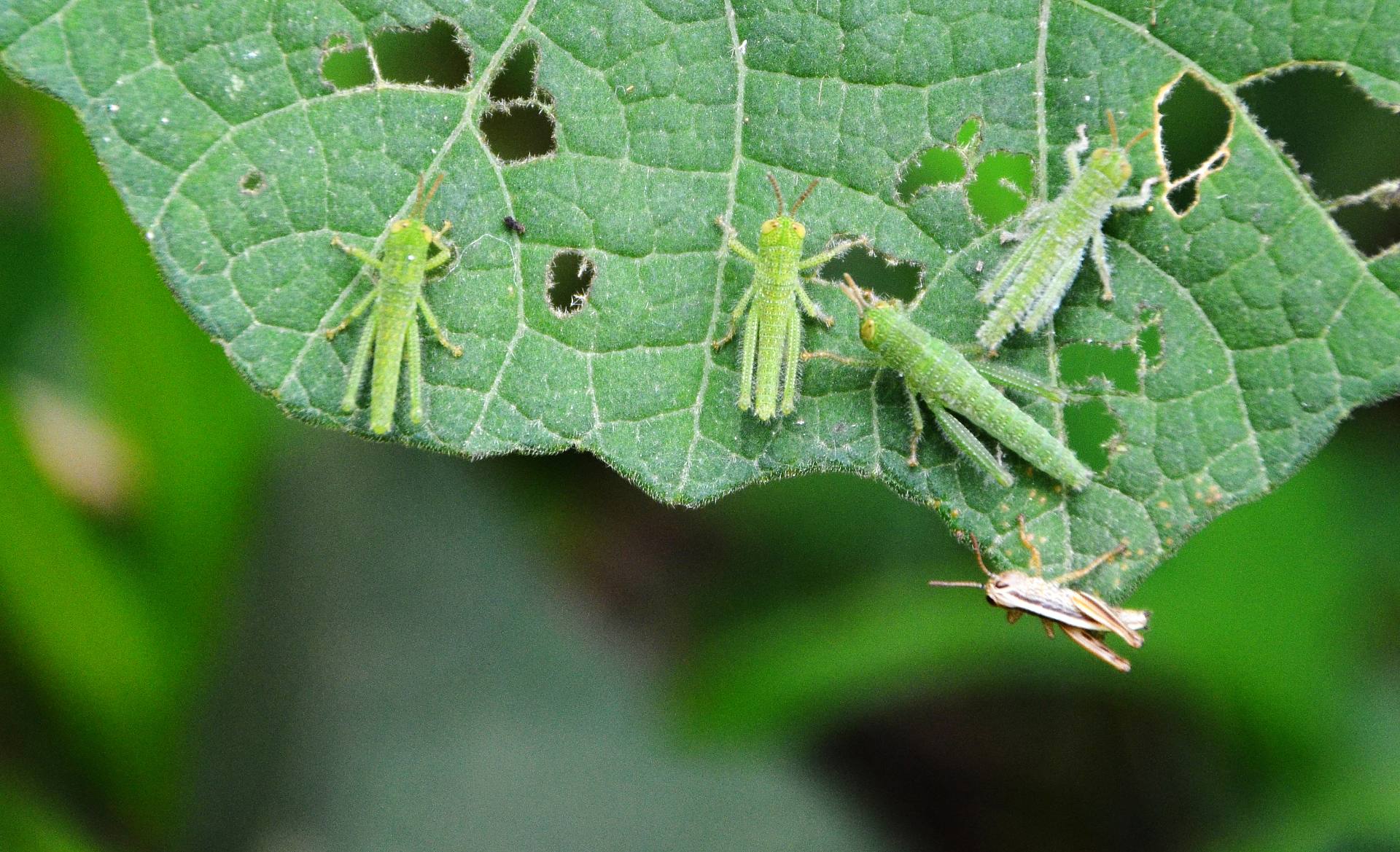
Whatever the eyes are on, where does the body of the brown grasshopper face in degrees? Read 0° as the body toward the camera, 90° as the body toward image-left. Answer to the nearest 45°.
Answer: approximately 90°

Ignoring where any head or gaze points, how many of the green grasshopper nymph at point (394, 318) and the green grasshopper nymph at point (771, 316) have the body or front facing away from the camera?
2

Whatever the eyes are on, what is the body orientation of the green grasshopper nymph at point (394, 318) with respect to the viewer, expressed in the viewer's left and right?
facing away from the viewer

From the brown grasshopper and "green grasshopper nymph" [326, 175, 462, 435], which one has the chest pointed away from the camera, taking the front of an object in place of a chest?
the green grasshopper nymph

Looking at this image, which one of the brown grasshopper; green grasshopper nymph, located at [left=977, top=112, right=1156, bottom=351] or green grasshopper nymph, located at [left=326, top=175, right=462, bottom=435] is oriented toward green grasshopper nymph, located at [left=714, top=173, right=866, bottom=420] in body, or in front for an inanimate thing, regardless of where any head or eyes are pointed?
the brown grasshopper

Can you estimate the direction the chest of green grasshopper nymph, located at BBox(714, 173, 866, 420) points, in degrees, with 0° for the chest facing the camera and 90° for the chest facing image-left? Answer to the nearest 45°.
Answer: approximately 180°

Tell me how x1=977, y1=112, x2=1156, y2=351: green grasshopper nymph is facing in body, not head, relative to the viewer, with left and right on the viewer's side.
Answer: facing away from the viewer and to the right of the viewer

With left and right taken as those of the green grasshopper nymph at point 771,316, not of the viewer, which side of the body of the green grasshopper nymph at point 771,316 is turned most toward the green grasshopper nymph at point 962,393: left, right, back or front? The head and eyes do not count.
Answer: right

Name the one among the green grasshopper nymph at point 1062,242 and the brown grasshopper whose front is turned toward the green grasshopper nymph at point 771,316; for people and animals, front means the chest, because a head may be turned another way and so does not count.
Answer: the brown grasshopper

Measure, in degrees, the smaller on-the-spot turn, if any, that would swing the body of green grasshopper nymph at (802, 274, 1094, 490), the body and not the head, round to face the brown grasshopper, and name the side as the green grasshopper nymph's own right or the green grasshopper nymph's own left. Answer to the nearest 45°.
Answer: approximately 180°

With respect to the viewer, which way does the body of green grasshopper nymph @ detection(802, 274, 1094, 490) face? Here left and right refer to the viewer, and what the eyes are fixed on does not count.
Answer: facing away from the viewer and to the left of the viewer

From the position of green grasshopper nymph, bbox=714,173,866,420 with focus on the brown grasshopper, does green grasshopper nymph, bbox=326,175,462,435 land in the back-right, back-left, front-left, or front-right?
back-right

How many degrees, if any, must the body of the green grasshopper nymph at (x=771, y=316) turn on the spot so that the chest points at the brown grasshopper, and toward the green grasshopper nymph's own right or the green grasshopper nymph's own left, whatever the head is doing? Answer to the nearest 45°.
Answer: approximately 90° to the green grasshopper nymph's own right
